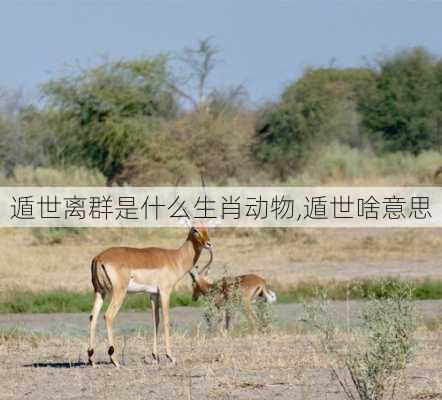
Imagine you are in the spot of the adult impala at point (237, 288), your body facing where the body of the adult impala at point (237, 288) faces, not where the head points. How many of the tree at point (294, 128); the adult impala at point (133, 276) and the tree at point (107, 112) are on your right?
2

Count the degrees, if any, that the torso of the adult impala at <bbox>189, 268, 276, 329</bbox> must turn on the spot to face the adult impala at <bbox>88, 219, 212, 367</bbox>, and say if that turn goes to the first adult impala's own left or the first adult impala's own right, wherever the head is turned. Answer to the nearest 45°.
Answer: approximately 90° to the first adult impala's own left

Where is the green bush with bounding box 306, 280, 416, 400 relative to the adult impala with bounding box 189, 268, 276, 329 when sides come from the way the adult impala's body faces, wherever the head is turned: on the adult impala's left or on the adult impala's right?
on the adult impala's left

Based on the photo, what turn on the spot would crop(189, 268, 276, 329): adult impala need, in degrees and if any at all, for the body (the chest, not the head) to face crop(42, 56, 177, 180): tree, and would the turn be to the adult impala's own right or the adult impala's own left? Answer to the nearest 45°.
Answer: approximately 90° to the adult impala's own right

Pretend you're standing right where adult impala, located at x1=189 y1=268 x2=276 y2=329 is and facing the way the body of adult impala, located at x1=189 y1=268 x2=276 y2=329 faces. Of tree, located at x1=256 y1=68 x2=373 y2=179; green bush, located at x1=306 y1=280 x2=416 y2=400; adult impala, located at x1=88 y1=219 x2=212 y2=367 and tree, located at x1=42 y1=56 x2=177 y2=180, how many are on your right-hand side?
2

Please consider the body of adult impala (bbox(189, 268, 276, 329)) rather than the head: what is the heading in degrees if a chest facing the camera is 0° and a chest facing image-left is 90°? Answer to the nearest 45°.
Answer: approximately 90°

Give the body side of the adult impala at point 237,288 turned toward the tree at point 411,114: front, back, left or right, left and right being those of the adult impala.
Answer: right

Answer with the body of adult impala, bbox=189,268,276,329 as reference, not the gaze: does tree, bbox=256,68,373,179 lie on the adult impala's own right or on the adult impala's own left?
on the adult impala's own right

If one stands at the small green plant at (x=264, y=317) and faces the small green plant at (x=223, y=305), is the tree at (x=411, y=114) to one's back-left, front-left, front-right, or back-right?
back-right
